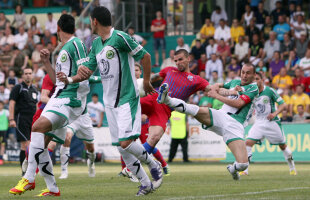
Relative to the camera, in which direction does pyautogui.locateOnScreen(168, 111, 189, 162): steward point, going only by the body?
away from the camera

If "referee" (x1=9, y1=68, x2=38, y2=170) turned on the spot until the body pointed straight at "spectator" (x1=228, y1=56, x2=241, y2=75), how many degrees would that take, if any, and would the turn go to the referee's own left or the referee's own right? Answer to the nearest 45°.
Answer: approximately 90° to the referee's own left

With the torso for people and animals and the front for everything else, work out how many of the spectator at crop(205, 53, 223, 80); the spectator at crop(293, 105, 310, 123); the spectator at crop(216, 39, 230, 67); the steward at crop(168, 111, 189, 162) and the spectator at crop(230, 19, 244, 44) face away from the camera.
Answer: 1

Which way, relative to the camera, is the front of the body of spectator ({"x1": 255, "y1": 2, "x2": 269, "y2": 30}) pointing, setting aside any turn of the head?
toward the camera

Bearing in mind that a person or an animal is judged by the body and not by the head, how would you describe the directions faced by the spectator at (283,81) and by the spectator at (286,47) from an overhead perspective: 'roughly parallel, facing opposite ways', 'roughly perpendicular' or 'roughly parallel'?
roughly parallel

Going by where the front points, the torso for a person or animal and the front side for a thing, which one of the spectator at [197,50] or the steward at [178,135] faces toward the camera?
the spectator at [197,50]

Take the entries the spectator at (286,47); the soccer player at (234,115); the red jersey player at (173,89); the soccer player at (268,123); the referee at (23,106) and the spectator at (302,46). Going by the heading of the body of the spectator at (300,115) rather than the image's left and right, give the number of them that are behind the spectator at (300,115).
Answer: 2

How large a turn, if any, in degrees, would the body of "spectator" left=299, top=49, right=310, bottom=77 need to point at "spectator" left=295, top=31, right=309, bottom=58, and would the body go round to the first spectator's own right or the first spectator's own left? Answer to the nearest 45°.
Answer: approximately 180°

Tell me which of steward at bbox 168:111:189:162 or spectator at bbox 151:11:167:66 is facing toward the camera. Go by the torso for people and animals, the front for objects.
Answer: spectator at bbox 151:11:167:66

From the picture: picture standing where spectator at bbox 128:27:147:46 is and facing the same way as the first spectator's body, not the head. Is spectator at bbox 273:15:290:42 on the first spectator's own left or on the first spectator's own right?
on the first spectator's own left

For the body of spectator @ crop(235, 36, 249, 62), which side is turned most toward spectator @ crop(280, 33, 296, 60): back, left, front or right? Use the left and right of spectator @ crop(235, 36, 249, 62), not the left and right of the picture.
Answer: left

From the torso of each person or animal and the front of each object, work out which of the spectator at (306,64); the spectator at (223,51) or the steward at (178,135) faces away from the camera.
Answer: the steward at (178,135)

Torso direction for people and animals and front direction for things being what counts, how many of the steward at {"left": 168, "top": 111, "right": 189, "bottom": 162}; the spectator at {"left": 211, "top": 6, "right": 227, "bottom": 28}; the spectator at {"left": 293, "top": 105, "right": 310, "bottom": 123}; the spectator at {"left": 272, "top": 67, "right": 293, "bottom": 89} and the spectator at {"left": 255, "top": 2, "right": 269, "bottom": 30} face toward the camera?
4

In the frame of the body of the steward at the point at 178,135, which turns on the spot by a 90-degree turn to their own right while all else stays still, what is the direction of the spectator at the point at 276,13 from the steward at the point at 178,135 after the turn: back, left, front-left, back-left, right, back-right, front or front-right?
front-left

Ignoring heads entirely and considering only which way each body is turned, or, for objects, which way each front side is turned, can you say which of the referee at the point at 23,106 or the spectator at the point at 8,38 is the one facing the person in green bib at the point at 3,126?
the spectator at the point at 8,38

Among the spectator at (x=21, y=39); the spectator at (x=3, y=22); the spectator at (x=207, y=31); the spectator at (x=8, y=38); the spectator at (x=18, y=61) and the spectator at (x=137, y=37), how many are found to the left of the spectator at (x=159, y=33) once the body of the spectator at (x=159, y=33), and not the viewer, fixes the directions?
1

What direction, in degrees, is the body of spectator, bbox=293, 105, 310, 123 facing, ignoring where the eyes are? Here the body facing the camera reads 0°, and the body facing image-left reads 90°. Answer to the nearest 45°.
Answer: approximately 0°

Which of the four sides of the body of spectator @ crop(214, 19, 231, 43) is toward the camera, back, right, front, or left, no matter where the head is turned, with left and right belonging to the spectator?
front

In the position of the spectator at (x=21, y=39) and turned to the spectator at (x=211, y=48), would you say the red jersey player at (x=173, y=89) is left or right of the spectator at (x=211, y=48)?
right

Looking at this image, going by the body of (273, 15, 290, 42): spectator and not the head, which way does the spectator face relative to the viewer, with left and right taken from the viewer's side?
facing the viewer

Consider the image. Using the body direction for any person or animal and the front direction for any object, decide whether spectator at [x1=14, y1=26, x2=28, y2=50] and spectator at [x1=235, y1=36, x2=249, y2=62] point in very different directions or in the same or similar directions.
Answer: same or similar directions
